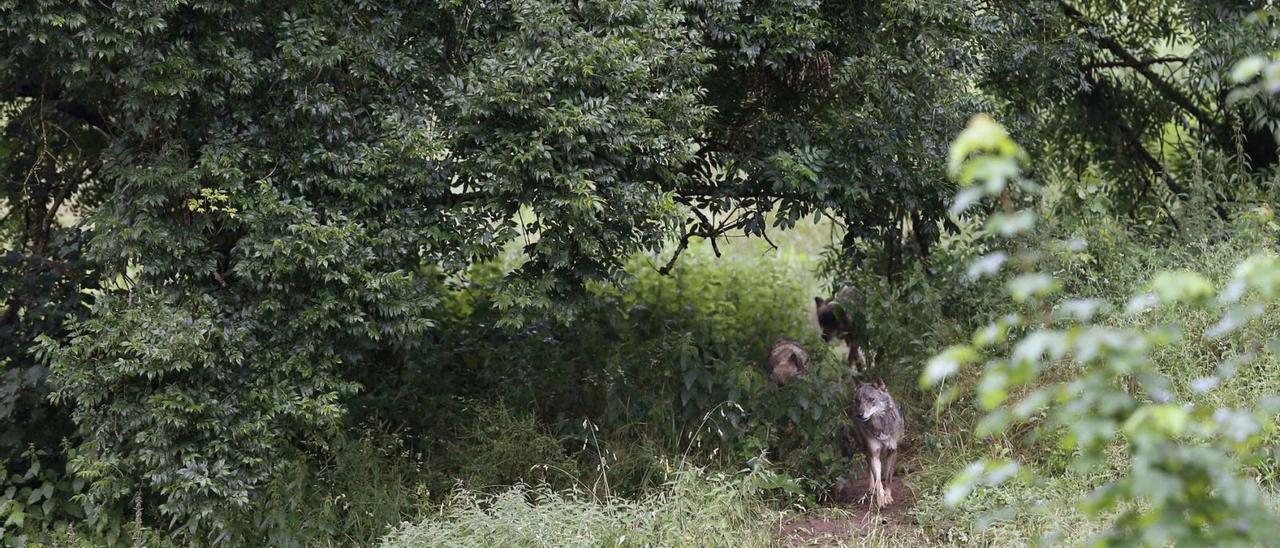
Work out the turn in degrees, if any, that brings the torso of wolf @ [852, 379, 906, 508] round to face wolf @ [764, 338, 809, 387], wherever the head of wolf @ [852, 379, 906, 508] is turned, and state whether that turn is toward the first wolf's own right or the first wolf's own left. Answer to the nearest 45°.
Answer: approximately 135° to the first wolf's own right

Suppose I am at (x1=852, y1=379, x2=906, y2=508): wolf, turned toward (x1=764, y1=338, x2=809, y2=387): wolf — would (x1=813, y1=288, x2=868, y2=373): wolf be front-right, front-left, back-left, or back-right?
front-right

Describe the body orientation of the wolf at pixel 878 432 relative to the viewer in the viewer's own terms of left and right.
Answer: facing the viewer
